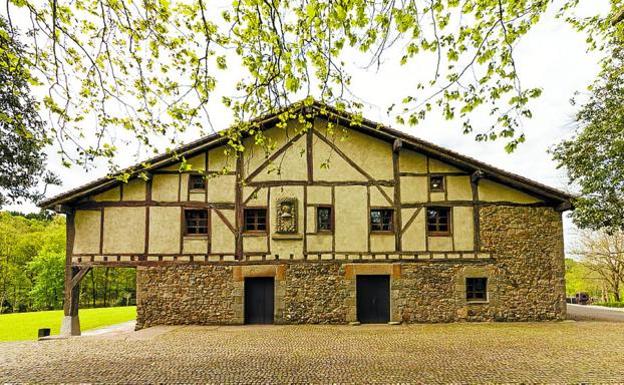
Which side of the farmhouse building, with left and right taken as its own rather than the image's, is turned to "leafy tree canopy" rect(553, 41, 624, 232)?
left

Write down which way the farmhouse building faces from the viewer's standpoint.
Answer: facing the viewer
